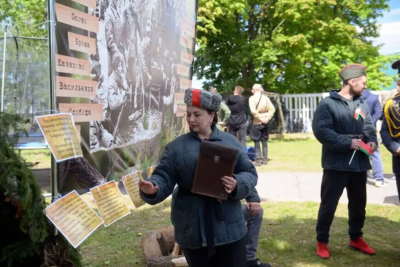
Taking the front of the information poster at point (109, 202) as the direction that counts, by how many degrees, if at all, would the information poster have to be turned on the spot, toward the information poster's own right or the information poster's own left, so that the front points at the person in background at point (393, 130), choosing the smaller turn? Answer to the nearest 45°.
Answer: approximately 90° to the information poster's own left

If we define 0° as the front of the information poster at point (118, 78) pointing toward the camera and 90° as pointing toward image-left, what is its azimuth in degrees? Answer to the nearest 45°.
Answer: approximately 315°

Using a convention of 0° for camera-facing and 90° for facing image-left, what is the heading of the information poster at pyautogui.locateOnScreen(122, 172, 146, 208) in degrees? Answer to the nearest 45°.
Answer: approximately 0°

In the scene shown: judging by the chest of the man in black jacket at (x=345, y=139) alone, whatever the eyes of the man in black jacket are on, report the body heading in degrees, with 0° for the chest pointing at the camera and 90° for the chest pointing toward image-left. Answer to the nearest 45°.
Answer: approximately 315°

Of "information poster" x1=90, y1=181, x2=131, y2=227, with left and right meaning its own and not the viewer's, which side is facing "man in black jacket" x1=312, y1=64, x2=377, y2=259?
left

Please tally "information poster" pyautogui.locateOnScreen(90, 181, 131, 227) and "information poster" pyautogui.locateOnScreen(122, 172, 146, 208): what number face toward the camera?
2
